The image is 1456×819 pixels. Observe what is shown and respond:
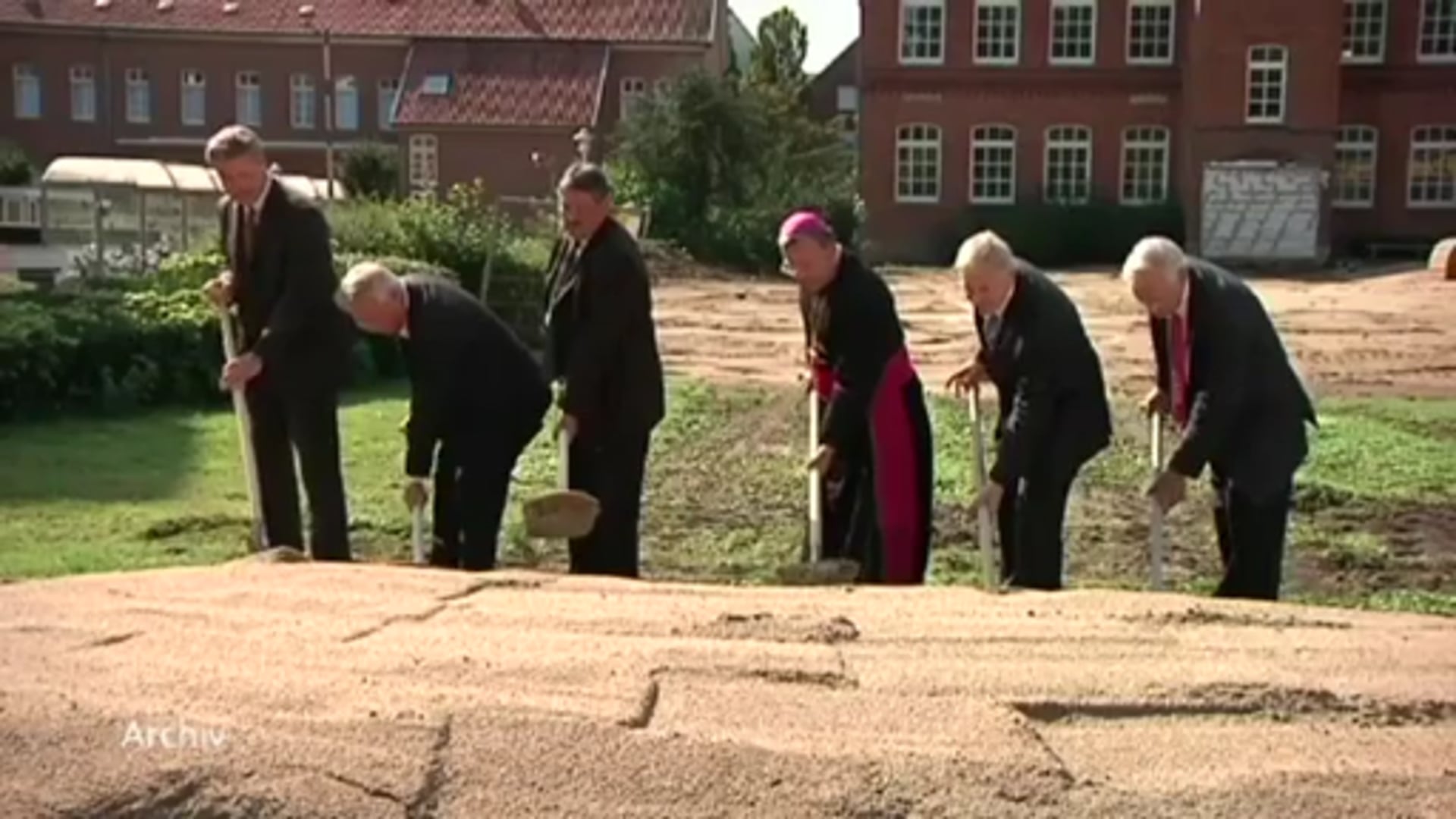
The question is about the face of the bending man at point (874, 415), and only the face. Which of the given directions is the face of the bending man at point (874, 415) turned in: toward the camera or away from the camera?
toward the camera

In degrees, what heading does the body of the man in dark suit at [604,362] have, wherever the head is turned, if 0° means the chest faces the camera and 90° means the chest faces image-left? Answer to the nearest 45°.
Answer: approximately 45°

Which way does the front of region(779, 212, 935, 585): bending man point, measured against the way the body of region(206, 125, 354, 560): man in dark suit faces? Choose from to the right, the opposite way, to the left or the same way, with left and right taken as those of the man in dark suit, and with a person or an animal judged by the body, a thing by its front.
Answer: the same way

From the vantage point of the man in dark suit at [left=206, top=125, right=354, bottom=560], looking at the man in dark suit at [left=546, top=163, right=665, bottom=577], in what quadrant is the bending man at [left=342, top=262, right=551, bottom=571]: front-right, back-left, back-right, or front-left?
front-right

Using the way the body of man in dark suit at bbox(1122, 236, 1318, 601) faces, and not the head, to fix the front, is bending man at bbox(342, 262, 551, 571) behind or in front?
in front

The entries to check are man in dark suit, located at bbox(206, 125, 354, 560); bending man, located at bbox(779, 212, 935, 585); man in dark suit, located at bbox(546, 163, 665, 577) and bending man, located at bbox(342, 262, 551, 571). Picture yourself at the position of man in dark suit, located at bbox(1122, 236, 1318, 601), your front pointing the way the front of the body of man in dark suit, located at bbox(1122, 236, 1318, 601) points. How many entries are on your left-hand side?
0

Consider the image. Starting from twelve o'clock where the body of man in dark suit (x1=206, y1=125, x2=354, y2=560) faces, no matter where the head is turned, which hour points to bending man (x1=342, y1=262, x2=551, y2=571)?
The bending man is roughly at 9 o'clock from the man in dark suit.

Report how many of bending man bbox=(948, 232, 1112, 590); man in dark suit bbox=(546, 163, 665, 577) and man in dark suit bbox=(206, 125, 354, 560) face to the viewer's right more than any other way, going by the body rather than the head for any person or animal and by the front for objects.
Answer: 0

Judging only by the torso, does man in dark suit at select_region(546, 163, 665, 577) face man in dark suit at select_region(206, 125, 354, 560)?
yes

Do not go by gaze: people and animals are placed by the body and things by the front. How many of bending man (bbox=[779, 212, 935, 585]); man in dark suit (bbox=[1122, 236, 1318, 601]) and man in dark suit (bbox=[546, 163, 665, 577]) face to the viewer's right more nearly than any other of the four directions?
0

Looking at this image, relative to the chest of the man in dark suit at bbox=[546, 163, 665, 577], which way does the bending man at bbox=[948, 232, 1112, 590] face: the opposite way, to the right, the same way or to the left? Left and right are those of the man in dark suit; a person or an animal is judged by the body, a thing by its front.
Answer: the same way

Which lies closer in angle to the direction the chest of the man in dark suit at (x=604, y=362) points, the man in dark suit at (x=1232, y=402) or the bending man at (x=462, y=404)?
the bending man

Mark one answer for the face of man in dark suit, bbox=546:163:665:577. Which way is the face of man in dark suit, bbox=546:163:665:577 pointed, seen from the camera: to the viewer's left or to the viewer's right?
to the viewer's left

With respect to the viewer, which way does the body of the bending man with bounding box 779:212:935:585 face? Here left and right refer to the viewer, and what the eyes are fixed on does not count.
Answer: facing the viewer and to the left of the viewer

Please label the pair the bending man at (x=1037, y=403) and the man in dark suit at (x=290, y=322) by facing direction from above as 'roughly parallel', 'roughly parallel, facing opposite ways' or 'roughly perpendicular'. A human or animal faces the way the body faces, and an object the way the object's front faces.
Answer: roughly parallel

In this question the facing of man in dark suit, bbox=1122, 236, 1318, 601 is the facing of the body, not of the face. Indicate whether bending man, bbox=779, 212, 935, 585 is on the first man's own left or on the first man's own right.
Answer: on the first man's own right
